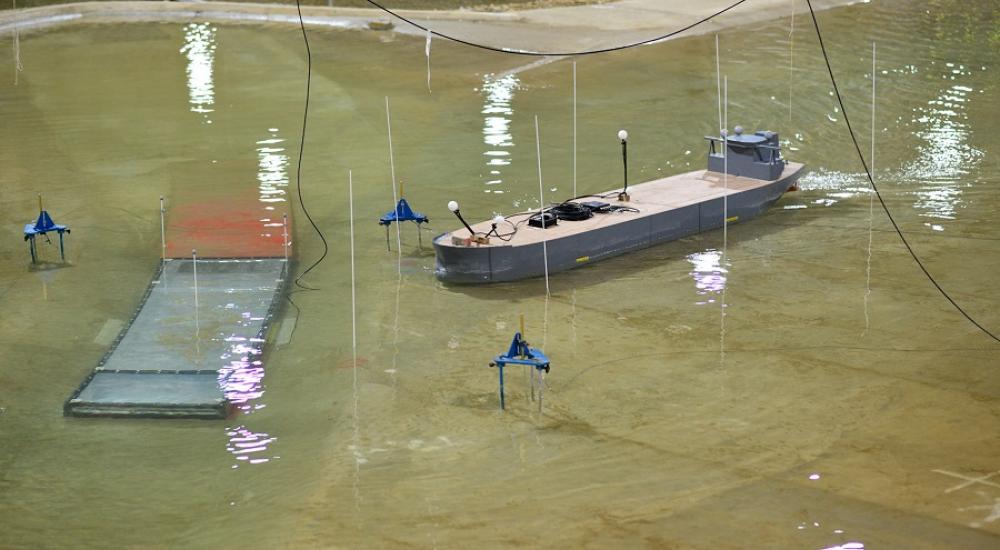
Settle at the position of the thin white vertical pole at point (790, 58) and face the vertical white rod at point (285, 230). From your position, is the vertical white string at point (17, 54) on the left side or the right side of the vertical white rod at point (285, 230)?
right

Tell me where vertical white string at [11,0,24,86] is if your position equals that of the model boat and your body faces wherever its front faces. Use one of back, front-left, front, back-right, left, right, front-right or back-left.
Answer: right

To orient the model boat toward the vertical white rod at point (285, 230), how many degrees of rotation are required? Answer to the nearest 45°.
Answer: approximately 45° to its right

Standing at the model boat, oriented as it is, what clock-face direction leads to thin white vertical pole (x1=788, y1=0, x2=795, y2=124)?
The thin white vertical pole is roughly at 5 o'clock from the model boat.

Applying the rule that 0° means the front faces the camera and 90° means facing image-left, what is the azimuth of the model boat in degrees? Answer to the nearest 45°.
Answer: approximately 45°

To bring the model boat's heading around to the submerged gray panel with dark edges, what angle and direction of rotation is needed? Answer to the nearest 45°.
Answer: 0° — it already faces it

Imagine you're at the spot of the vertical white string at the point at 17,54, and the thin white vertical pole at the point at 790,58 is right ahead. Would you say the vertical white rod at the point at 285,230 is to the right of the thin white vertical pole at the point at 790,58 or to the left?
right
